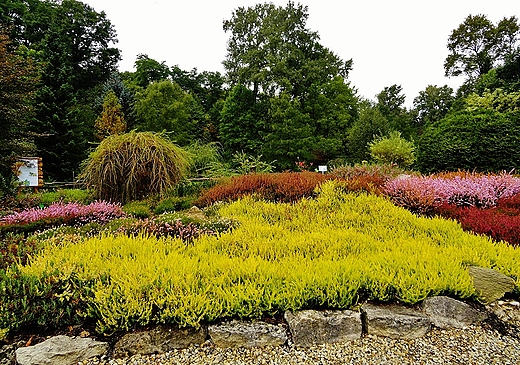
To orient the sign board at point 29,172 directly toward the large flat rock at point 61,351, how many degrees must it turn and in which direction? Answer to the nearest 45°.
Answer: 0° — it already faces it

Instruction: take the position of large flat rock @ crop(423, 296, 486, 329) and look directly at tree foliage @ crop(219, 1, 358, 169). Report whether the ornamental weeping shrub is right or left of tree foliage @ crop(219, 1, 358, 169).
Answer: left

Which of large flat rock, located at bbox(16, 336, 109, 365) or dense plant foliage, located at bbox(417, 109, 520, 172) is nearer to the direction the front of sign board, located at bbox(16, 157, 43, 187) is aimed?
the large flat rock

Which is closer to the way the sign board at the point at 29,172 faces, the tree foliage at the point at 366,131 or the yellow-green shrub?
the yellow-green shrub

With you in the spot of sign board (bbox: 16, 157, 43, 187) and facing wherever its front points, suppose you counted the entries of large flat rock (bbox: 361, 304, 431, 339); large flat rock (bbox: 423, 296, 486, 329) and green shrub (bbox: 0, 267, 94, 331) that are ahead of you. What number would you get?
3

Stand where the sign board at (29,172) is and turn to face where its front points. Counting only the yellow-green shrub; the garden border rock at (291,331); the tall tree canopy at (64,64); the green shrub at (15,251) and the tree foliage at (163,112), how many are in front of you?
3

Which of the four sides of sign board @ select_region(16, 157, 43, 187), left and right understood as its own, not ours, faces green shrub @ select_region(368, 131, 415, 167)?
left

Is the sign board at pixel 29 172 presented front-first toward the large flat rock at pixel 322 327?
yes

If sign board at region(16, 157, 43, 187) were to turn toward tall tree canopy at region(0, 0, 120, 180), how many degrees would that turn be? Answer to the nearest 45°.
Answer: approximately 180°

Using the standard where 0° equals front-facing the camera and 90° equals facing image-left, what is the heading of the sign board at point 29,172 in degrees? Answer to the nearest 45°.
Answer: approximately 0°

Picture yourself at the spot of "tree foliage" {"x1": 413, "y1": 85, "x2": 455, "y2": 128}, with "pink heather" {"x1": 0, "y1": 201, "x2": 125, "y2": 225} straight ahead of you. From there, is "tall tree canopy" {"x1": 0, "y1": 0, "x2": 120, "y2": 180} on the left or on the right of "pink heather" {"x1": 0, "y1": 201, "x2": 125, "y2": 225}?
right

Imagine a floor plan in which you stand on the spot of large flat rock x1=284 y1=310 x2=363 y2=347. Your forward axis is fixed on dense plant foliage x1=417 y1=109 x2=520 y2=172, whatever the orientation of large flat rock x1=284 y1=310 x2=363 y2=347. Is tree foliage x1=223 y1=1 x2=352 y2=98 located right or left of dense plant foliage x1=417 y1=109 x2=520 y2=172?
left

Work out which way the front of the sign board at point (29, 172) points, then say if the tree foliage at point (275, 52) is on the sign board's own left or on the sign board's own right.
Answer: on the sign board's own left
